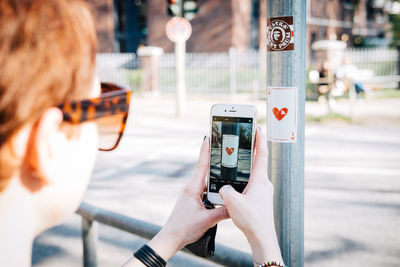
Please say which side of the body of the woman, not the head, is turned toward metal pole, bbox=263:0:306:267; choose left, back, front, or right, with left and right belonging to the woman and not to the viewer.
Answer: front

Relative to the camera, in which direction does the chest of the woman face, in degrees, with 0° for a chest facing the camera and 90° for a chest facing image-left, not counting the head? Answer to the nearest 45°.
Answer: approximately 225°

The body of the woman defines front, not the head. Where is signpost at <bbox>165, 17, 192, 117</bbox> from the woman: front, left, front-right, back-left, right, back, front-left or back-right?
front-left

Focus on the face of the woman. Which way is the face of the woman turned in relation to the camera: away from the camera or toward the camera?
away from the camera

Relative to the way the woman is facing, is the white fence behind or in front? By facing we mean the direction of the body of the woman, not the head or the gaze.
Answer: in front

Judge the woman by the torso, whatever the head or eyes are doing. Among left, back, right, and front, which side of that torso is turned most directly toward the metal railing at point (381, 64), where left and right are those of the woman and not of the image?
front
